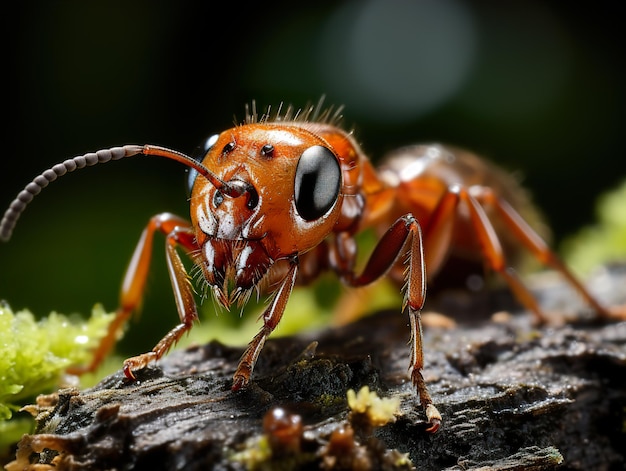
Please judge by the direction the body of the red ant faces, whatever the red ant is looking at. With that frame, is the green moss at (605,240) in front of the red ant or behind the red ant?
behind

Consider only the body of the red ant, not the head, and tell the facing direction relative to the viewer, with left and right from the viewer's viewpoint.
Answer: facing the viewer and to the left of the viewer

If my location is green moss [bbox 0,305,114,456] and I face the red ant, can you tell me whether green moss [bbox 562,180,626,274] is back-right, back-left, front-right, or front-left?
front-left

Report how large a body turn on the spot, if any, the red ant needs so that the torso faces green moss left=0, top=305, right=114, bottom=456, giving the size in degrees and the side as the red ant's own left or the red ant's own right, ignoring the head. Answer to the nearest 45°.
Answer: approximately 45° to the red ant's own right
